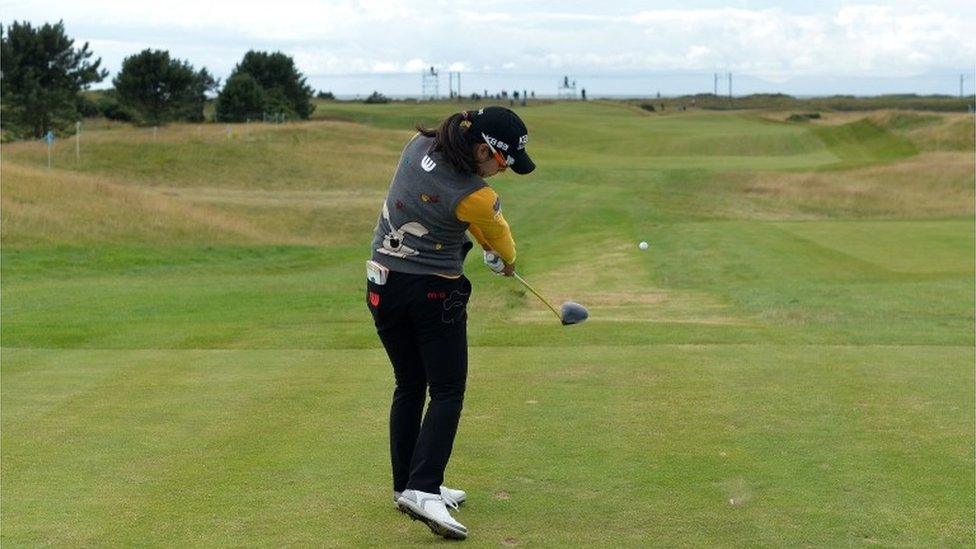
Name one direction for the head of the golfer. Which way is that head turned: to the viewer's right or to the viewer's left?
to the viewer's right

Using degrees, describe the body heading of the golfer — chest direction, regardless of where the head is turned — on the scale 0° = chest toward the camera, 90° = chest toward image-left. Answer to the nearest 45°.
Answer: approximately 225°
